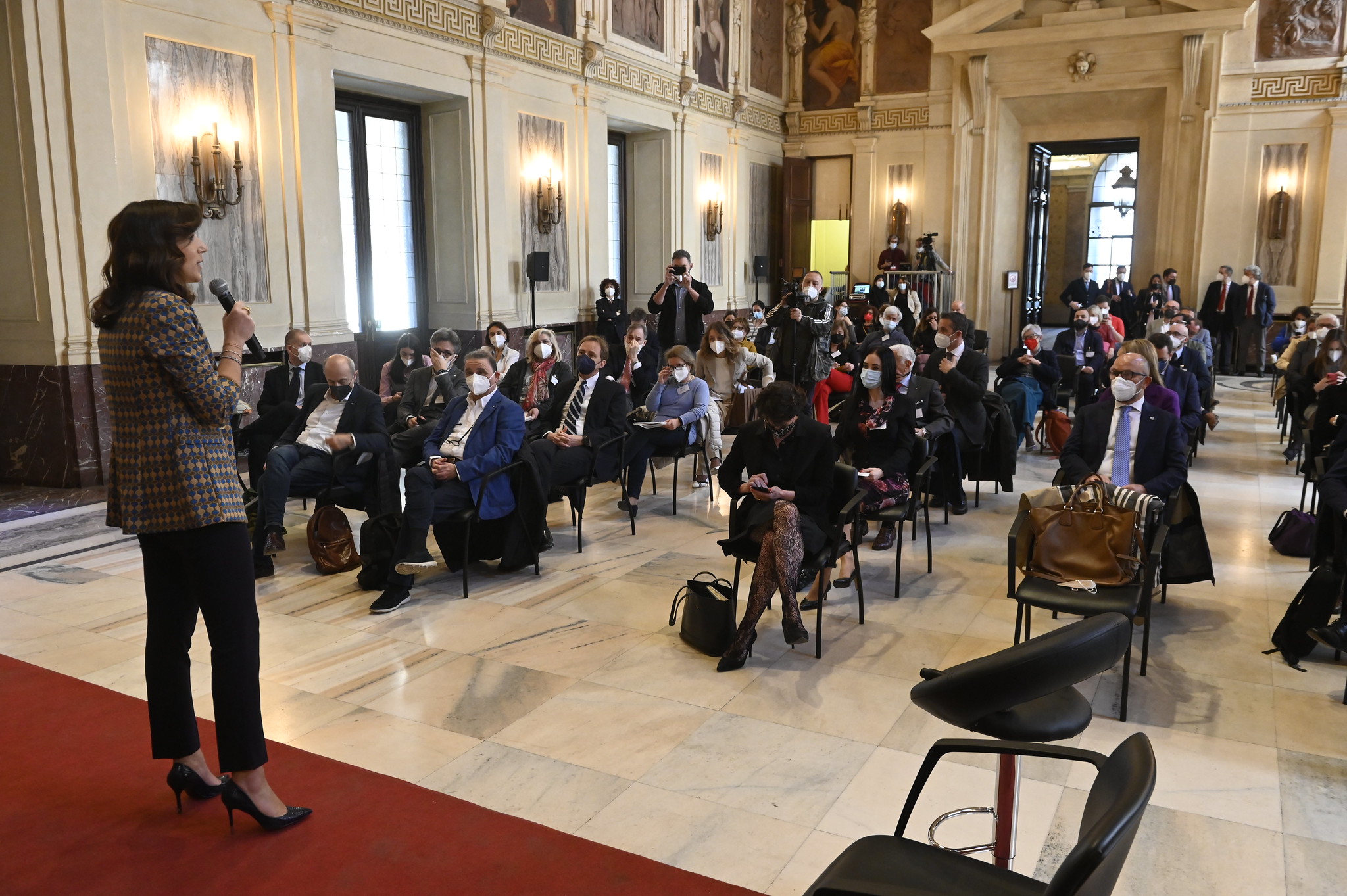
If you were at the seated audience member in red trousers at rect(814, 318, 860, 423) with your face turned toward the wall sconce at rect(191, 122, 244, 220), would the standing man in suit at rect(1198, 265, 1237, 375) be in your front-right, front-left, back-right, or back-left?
back-right

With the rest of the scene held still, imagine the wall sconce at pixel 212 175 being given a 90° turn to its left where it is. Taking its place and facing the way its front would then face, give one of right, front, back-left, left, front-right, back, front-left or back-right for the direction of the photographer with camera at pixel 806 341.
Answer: front-right

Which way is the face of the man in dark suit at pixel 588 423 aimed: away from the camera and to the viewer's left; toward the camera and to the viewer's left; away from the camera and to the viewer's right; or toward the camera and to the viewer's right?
toward the camera and to the viewer's left

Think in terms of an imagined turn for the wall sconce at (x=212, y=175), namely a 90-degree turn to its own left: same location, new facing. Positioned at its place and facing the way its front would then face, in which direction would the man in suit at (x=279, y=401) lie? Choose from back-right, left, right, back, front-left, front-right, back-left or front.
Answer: back-right

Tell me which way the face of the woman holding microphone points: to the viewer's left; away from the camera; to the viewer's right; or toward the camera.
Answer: to the viewer's right

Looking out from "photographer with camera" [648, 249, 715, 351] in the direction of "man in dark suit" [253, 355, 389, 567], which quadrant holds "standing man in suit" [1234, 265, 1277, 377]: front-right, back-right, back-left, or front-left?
back-left

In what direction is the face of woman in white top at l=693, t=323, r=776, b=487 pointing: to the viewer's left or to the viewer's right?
to the viewer's left

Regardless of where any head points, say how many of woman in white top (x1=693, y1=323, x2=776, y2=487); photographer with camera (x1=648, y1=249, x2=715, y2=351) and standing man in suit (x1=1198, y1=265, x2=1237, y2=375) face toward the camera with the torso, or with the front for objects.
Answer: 3

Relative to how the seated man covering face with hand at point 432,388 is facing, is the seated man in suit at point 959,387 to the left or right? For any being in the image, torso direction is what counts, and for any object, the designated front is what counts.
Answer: on their left

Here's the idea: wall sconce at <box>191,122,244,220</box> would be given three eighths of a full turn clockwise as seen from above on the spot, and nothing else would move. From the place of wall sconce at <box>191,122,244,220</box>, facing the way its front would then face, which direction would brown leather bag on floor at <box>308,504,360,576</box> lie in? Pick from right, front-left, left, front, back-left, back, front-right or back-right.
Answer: left

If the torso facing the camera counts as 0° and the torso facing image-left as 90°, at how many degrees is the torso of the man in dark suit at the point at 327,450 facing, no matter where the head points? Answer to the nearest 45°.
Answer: approximately 45°

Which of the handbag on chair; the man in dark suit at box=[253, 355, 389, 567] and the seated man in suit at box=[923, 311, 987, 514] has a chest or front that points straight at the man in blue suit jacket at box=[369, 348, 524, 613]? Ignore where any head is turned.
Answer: the seated man in suit

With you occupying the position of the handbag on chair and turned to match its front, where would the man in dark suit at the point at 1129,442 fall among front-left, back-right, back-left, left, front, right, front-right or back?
back
